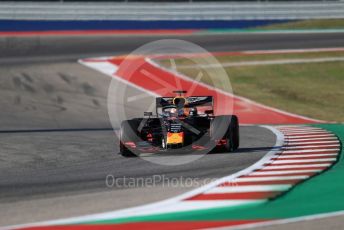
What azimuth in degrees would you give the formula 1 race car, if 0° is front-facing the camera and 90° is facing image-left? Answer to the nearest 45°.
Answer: approximately 0°
